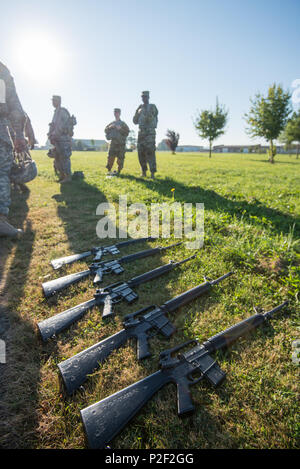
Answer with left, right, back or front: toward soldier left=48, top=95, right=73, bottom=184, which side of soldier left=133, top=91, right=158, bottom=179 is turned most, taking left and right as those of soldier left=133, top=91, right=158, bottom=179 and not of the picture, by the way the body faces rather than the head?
right

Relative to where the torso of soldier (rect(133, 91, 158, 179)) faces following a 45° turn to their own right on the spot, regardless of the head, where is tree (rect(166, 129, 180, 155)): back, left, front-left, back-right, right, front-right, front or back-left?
back-right

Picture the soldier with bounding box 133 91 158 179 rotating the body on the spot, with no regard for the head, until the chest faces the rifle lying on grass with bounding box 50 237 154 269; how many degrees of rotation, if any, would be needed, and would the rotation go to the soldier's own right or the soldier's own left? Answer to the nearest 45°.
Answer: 0° — they already face it

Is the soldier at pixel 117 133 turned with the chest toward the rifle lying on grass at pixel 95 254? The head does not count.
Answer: yes

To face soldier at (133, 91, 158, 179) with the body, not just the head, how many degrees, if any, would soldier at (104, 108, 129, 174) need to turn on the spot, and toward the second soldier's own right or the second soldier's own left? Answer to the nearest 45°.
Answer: approximately 45° to the second soldier's own left

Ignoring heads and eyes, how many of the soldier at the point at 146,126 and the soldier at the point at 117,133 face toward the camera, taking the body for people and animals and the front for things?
2

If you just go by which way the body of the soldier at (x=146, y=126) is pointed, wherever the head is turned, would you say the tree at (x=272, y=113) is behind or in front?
behind

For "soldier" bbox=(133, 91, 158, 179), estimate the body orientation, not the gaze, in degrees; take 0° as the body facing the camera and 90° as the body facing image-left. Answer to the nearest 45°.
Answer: approximately 0°

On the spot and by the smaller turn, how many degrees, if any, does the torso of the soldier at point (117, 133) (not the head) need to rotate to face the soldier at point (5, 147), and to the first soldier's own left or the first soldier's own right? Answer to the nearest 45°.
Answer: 0° — they already face them

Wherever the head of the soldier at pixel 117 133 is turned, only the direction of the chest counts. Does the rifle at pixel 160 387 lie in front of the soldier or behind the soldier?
in front

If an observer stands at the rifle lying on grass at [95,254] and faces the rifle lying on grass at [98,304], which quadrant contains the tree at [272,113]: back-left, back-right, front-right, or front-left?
back-left

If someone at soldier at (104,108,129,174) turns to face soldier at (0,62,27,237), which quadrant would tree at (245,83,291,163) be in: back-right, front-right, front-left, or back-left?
back-left

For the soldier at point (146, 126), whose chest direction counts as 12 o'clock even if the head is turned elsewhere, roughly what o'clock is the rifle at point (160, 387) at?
The rifle is roughly at 12 o'clock from the soldier.

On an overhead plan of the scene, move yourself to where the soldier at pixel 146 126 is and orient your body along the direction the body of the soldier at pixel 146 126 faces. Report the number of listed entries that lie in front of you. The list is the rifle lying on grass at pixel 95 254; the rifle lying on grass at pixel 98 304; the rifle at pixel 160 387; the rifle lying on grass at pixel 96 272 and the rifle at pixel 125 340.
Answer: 5
